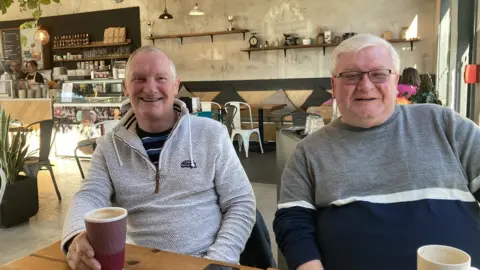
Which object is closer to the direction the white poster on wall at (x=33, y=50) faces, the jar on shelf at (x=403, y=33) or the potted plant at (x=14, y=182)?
the potted plant

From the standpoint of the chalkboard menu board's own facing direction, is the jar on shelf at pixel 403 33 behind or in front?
in front

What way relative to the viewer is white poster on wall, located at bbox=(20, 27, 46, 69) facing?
toward the camera

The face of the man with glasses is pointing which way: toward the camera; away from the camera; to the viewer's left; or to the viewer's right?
toward the camera

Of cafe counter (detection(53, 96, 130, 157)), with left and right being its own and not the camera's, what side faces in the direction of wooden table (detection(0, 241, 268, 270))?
front

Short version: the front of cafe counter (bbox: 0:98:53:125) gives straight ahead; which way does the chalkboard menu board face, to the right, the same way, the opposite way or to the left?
the same way

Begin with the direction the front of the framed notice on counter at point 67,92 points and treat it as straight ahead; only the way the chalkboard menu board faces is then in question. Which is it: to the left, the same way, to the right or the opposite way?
the same way

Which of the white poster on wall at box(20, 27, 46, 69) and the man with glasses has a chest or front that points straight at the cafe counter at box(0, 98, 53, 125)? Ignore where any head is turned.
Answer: the white poster on wall

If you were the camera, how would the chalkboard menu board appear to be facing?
facing the viewer

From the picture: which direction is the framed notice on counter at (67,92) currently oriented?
toward the camera

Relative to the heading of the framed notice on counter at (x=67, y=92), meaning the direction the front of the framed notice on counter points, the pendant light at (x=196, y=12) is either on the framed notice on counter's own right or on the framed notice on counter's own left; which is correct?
on the framed notice on counter's own left

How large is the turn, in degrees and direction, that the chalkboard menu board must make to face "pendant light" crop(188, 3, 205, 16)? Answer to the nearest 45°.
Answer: approximately 45° to its left

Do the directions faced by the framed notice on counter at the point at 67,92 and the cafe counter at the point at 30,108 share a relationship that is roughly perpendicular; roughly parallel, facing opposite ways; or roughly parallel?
roughly parallel

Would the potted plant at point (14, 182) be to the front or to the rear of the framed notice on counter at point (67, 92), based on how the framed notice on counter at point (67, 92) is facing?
to the front

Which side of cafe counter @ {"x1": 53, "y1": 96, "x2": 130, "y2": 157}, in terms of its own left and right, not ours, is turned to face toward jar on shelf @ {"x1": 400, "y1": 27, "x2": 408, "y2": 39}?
left

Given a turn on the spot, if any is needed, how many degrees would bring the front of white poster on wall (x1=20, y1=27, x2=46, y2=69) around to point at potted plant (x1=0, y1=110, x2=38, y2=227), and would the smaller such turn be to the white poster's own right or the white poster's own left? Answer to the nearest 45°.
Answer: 0° — it already faces it

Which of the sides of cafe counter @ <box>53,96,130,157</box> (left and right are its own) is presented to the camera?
front

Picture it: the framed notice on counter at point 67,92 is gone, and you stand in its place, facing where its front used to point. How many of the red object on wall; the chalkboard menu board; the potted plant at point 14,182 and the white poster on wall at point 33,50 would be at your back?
2

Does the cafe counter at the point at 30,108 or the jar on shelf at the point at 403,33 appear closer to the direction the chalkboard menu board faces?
the cafe counter
